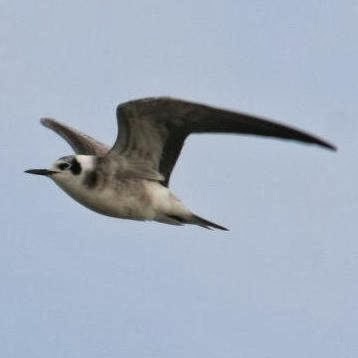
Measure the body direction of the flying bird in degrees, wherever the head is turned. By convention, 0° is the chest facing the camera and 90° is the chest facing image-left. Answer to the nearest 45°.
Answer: approximately 90°
